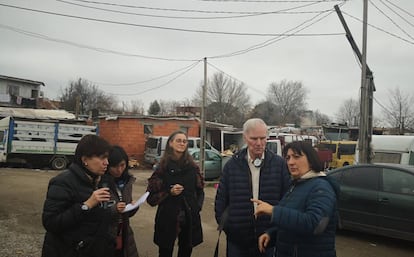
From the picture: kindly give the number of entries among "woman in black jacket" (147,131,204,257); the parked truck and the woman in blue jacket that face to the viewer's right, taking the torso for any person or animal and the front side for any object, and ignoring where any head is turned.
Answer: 0

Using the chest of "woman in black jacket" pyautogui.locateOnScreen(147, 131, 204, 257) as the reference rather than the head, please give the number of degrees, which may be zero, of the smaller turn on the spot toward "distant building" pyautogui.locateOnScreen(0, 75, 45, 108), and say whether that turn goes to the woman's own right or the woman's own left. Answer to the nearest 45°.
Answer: approximately 135° to the woman's own right

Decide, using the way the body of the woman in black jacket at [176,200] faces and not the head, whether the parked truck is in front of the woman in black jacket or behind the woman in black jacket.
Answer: behind

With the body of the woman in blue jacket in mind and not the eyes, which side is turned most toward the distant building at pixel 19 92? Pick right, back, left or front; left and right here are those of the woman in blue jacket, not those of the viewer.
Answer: right

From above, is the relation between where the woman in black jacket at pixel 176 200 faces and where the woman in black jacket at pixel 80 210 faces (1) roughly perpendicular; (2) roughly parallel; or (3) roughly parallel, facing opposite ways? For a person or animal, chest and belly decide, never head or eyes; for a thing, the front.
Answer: roughly perpendicular

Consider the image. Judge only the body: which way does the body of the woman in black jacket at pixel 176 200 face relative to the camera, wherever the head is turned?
toward the camera

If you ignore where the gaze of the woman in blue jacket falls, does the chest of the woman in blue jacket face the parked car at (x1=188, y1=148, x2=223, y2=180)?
no

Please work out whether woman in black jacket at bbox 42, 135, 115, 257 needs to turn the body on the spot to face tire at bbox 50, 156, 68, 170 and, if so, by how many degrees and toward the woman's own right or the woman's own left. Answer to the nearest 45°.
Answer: approximately 90° to the woman's own left

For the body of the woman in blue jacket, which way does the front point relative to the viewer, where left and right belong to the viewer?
facing the viewer and to the left of the viewer

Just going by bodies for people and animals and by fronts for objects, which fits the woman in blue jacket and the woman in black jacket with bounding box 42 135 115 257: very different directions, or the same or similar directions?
very different directions

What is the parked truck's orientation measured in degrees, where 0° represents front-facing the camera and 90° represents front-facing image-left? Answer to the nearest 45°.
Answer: approximately 90°

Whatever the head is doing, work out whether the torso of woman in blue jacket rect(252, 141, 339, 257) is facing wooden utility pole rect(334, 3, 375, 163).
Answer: no

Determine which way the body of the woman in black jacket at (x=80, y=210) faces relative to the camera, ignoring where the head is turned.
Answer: to the viewer's right

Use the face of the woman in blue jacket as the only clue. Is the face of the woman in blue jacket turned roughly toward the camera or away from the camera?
toward the camera

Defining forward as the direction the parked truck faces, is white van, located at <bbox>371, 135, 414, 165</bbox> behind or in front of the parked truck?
behind

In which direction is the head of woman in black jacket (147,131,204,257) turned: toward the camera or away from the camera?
toward the camera

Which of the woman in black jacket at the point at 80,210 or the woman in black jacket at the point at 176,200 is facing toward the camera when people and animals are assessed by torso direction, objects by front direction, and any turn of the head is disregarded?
the woman in black jacket at the point at 176,200

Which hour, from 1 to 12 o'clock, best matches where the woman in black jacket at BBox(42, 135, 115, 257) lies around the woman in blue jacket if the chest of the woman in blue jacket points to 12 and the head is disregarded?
The woman in black jacket is roughly at 1 o'clock from the woman in blue jacket.
